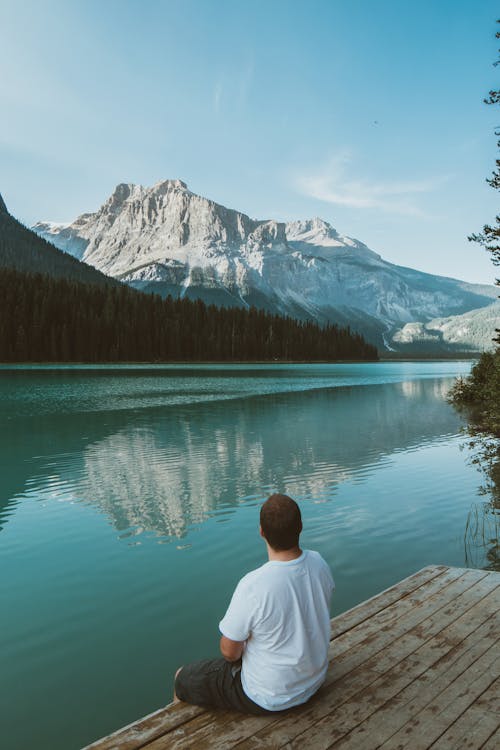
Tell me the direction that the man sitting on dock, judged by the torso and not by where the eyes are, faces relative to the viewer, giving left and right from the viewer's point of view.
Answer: facing away from the viewer and to the left of the viewer

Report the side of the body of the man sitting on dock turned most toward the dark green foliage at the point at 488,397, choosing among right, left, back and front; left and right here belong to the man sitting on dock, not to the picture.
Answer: right

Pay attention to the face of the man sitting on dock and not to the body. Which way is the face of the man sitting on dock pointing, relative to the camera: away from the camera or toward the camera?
away from the camera
